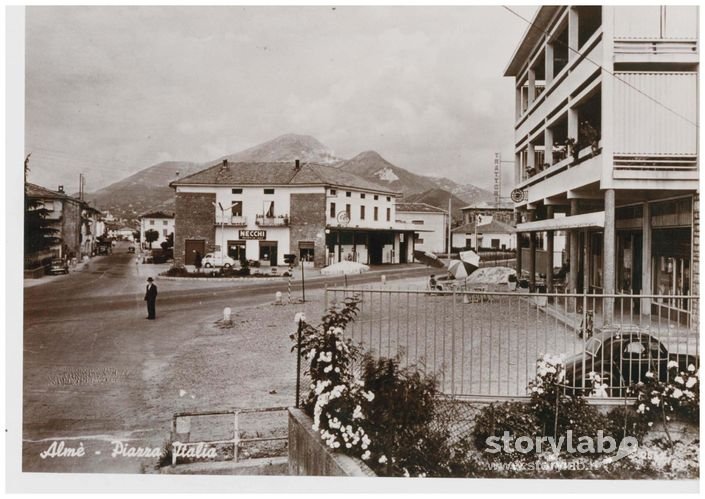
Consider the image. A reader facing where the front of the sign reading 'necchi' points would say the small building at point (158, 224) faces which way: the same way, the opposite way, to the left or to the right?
the same way

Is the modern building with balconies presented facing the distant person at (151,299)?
yes

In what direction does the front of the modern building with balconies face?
to the viewer's left

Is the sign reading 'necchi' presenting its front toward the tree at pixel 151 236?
no

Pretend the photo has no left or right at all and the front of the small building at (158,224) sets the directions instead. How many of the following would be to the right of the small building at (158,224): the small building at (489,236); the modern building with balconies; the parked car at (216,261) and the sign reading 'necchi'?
0

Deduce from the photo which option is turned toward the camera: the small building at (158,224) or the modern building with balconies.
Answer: the small building

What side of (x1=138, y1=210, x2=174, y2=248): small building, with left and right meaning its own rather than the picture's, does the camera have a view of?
front

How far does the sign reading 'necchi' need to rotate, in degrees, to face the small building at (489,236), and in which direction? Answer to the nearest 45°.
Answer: approximately 135° to its left
